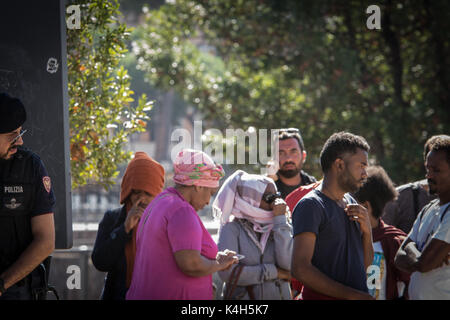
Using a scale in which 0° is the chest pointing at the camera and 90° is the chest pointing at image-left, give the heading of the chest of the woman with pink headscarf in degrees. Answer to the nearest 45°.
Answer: approximately 270°

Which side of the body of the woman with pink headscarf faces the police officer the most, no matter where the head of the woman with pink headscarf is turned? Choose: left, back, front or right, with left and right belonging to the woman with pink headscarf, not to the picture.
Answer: back

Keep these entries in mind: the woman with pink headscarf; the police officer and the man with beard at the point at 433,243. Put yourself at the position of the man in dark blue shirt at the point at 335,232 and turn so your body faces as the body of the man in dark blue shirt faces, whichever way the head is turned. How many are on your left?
1

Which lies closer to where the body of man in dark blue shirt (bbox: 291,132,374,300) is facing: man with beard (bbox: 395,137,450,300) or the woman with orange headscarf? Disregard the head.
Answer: the man with beard

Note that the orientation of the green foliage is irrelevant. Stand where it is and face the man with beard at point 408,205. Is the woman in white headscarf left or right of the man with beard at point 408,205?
right

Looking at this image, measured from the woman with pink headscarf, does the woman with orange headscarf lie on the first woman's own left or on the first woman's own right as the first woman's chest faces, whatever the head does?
on the first woman's own left

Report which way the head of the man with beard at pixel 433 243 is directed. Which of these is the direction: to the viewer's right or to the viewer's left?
to the viewer's left

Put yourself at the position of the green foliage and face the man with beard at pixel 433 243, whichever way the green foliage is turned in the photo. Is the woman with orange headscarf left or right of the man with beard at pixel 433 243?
right
